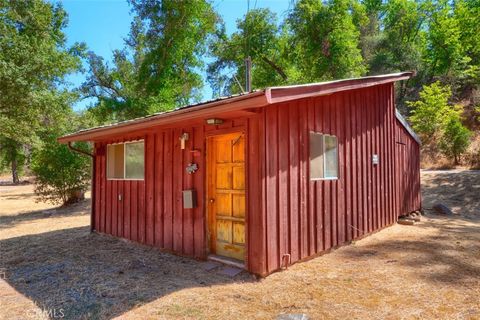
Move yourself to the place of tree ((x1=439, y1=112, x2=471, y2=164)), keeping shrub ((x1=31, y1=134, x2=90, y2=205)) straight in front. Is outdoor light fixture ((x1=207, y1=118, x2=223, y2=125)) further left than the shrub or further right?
left

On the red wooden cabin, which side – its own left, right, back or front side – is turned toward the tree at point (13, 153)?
right

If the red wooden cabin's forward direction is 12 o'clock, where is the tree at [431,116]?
The tree is roughly at 6 o'clock from the red wooden cabin.

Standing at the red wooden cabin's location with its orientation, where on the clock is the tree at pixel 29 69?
The tree is roughly at 3 o'clock from the red wooden cabin.

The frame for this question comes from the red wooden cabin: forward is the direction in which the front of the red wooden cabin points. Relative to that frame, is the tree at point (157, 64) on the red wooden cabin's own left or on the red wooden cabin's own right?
on the red wooden cabin's own right

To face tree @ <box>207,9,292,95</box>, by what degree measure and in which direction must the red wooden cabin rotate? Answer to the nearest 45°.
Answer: approximately 135° to its right

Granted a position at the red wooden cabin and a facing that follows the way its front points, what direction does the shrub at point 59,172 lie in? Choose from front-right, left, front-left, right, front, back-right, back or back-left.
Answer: right

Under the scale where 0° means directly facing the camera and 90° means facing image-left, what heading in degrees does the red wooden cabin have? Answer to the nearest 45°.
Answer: approximately 45°

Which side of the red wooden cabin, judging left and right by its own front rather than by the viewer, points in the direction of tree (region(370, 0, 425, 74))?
back
